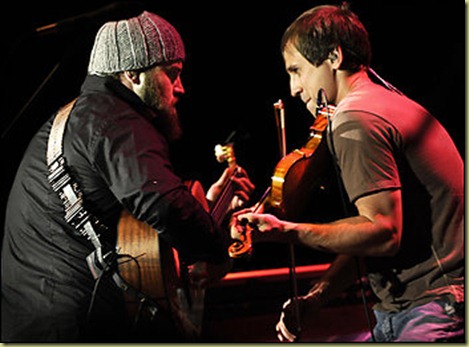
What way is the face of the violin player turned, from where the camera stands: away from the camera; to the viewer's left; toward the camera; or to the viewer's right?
to the viewer's left

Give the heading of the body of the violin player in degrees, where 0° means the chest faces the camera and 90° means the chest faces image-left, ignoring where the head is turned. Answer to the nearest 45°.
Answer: approximately 90°
